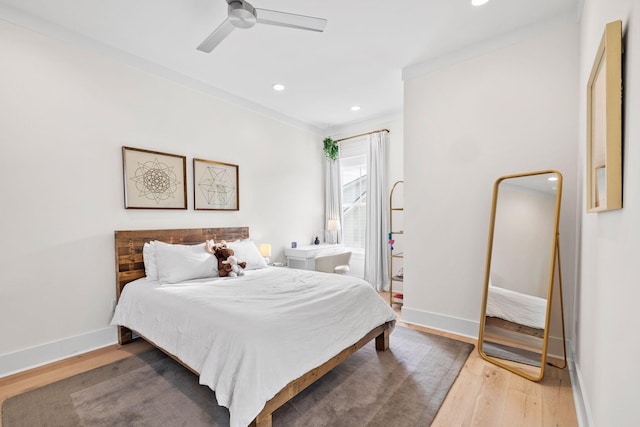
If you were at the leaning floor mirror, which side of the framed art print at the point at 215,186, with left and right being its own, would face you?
front

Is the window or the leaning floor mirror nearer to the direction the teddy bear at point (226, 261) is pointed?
the leaning floor mirror

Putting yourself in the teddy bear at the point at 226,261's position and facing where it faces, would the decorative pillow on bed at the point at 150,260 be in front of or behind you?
behind

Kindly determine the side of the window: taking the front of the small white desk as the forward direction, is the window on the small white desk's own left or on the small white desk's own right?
on the small white desk's own left

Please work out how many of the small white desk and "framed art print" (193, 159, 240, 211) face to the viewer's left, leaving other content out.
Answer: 0

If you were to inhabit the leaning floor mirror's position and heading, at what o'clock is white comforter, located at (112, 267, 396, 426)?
The white comforter is roughly at 12 o'clock from the leaning floor mirror.

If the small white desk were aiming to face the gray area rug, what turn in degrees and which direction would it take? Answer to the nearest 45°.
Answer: approximately 45° to its right

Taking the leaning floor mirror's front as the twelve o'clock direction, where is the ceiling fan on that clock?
The ceiling fan is roughly at 12 o'clock from the leaning floor mirror.
